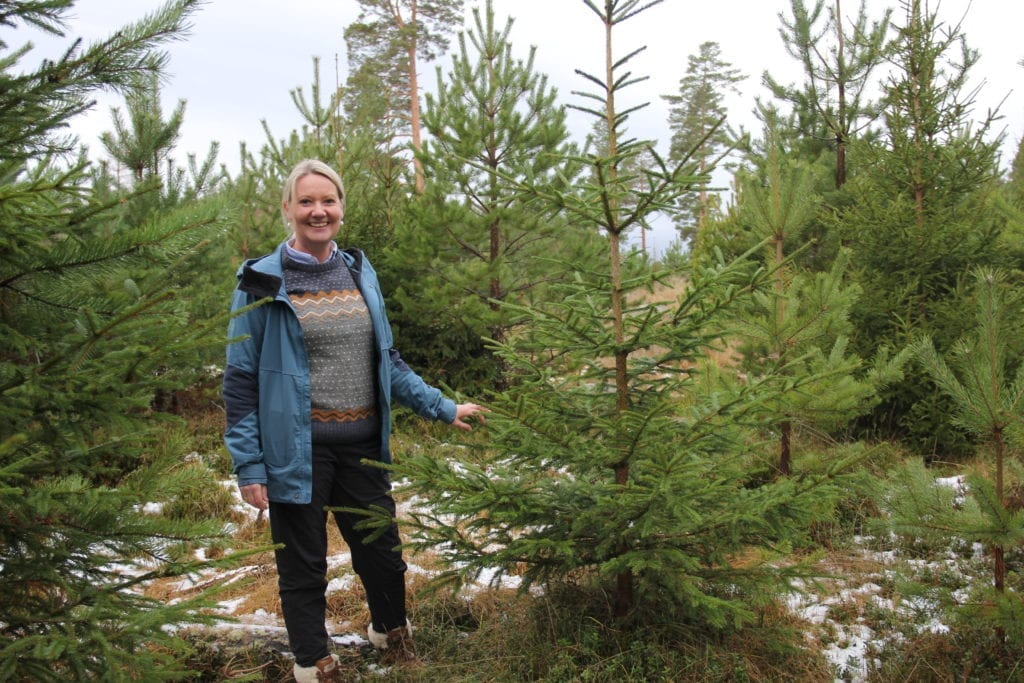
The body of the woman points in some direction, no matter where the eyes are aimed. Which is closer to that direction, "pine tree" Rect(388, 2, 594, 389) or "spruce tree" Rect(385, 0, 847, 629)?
the spruce tree

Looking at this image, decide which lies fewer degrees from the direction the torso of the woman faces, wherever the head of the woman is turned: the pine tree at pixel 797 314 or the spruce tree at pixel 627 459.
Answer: the spruce tree

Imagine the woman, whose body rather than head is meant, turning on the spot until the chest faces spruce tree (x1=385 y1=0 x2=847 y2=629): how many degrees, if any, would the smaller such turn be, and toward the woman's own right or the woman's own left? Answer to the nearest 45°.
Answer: approximately 45° to the woman's own left

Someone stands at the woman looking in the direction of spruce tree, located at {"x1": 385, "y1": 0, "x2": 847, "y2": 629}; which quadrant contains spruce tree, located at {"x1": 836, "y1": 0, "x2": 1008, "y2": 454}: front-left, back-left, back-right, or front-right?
front-left

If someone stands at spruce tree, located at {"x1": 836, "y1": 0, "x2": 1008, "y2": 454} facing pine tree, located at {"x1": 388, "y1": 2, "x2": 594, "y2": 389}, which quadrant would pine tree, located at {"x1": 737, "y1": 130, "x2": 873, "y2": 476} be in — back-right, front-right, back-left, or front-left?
front-left

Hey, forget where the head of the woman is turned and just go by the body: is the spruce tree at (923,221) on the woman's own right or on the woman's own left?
on the woman's own left

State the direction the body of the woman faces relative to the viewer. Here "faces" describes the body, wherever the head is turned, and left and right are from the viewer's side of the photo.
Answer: facing the viewer and to the right of the viewer

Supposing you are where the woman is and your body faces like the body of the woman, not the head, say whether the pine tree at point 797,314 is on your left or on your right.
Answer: on your left

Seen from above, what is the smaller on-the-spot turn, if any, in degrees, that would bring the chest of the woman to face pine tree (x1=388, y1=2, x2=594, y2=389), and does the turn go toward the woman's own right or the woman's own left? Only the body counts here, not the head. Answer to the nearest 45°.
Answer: approximately 135° to the woman's own left

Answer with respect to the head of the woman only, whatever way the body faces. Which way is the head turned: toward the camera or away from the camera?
toward the camera
